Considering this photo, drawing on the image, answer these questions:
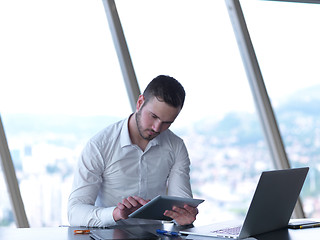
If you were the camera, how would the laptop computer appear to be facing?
facing away from the viewer and to the left of the viewer

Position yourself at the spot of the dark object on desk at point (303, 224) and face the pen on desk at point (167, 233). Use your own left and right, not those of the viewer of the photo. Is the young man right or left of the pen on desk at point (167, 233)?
right

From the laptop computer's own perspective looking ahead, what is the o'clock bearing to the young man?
The young man is roughly at 12 o'clock from the laptop computer.
